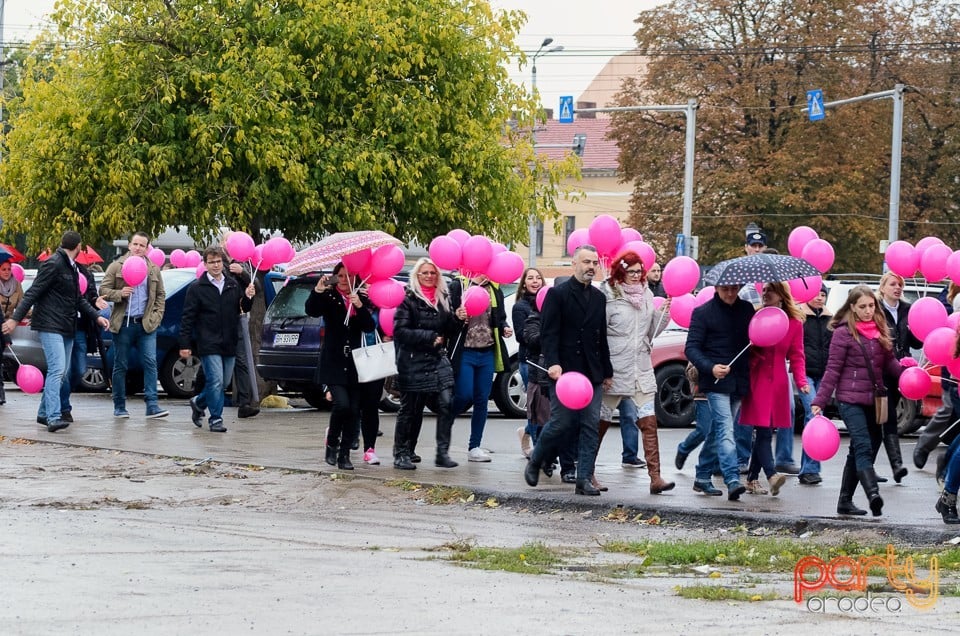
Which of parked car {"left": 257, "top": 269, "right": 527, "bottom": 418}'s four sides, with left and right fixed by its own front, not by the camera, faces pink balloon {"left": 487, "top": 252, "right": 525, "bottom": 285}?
right

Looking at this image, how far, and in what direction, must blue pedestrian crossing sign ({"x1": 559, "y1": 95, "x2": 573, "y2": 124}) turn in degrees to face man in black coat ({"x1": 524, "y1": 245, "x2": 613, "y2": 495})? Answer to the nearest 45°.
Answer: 0° — it already faces them

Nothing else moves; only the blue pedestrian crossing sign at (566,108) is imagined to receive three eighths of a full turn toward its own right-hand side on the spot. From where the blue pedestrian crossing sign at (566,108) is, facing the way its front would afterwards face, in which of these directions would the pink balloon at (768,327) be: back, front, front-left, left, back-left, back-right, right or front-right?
back-left

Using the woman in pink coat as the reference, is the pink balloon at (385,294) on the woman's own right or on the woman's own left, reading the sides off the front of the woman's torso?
on the woman's own right

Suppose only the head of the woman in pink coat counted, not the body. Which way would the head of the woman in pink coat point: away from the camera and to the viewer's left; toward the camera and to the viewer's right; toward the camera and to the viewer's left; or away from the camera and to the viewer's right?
toward the camera and to the viewer's left

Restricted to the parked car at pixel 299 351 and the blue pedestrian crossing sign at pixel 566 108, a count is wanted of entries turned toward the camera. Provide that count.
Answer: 1

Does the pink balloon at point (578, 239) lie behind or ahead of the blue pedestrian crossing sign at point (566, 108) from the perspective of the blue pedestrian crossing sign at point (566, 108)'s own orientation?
ahead

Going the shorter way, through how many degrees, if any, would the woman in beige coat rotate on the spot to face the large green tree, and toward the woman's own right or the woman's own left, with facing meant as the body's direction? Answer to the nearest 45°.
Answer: approximately 180°

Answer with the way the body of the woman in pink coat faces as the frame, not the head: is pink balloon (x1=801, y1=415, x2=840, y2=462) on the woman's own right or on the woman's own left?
on the woman's own left

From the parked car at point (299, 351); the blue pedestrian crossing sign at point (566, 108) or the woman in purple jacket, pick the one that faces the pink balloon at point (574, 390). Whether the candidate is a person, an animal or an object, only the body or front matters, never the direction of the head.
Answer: the blue pedestrian crossing sign

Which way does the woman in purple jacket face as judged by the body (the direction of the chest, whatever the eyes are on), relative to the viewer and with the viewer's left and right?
facing the viewer and to the right of the viewer

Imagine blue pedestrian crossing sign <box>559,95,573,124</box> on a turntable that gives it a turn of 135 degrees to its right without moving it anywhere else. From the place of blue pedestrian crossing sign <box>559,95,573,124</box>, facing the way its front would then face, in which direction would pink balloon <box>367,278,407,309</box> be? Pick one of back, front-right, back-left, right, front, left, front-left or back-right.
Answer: back-left

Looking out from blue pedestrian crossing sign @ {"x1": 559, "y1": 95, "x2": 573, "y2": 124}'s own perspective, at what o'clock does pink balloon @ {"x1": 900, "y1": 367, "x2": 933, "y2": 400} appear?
The pink balloon is roughly at 12 o'clock from the blue pedestrian crossing sign.

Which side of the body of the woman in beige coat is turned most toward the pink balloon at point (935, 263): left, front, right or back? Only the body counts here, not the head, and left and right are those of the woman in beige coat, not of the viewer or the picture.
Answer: left
